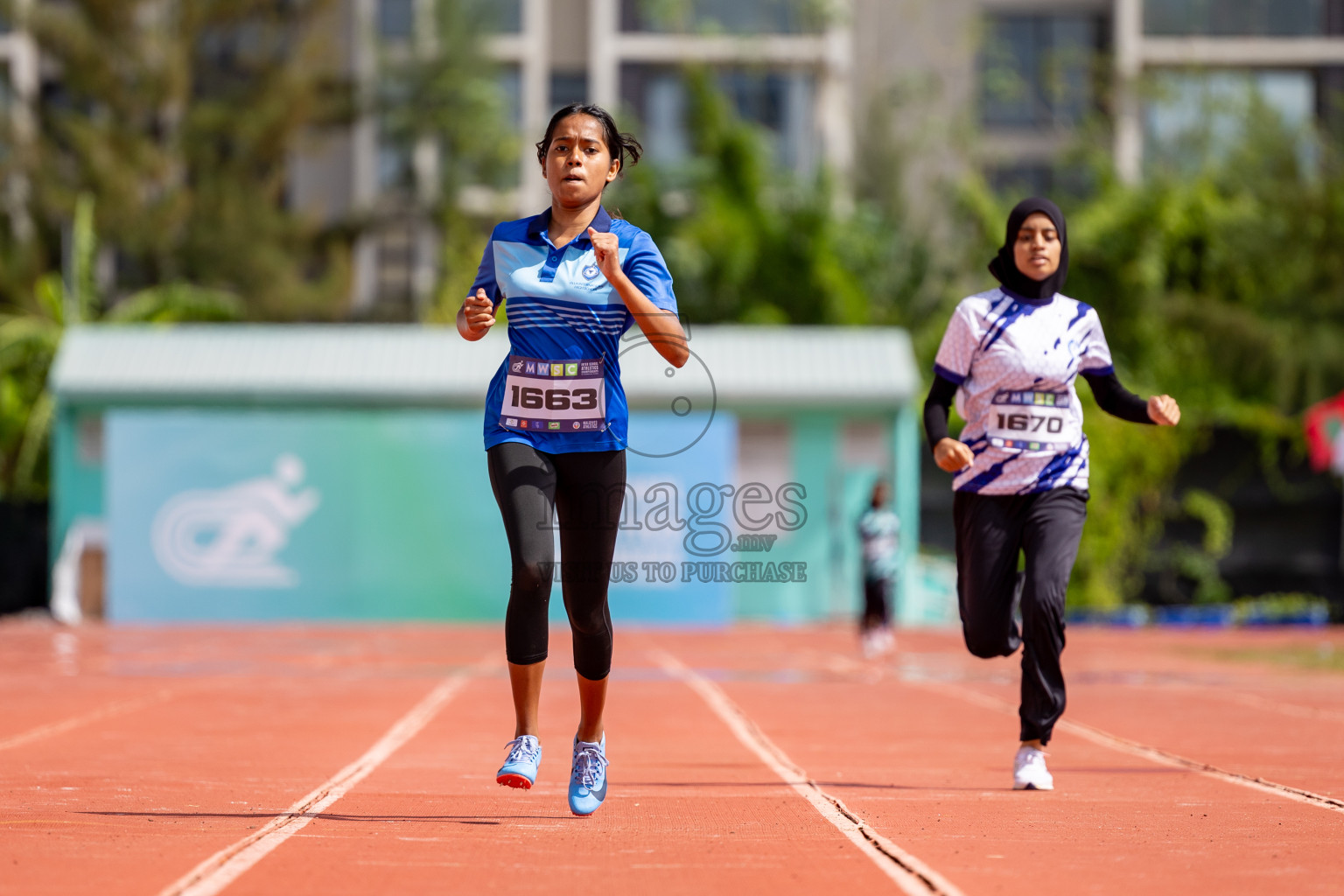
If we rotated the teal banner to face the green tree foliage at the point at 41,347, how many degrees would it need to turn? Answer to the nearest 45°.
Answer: approximately 135° to its right

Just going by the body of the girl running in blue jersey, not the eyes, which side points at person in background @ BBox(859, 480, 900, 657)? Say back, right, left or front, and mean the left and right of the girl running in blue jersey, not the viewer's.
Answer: back

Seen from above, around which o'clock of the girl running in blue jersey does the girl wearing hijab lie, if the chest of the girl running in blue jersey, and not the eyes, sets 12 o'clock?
The girl wearing hijab is roughly at 8 o'clock from the girl running in blue jersey.

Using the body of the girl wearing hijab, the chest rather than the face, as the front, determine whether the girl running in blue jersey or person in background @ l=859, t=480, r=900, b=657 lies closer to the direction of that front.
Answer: the girl running in blue jersey

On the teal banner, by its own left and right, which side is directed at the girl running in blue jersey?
front

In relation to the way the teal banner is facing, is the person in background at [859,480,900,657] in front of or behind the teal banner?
in front

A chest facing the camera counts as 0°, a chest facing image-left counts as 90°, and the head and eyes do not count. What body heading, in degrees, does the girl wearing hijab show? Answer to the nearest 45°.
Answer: approximately 0°

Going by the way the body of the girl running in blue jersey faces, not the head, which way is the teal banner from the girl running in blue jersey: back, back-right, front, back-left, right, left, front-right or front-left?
back

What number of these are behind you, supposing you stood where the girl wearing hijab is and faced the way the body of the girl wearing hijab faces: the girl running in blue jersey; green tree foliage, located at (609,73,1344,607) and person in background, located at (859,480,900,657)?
2

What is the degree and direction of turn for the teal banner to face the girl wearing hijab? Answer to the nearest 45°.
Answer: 0° — it already faces them

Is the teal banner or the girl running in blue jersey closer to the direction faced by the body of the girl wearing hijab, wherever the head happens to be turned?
the girl running in blue jersey
